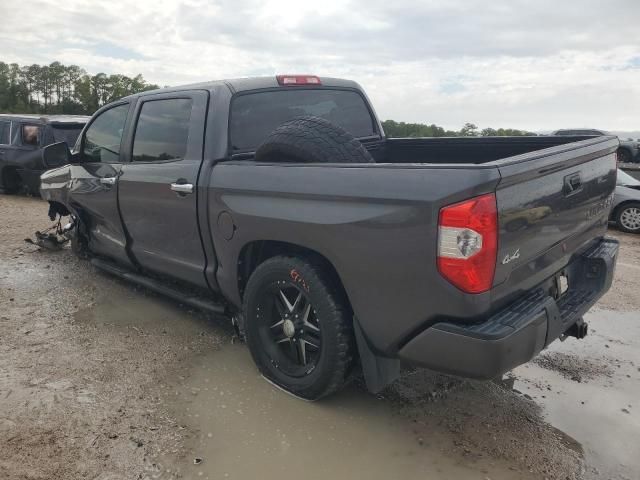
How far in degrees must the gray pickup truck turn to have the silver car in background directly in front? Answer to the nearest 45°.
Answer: approximately 90° to its right

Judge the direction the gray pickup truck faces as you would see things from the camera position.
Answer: facing away from the viewer and to the left of the viewer
